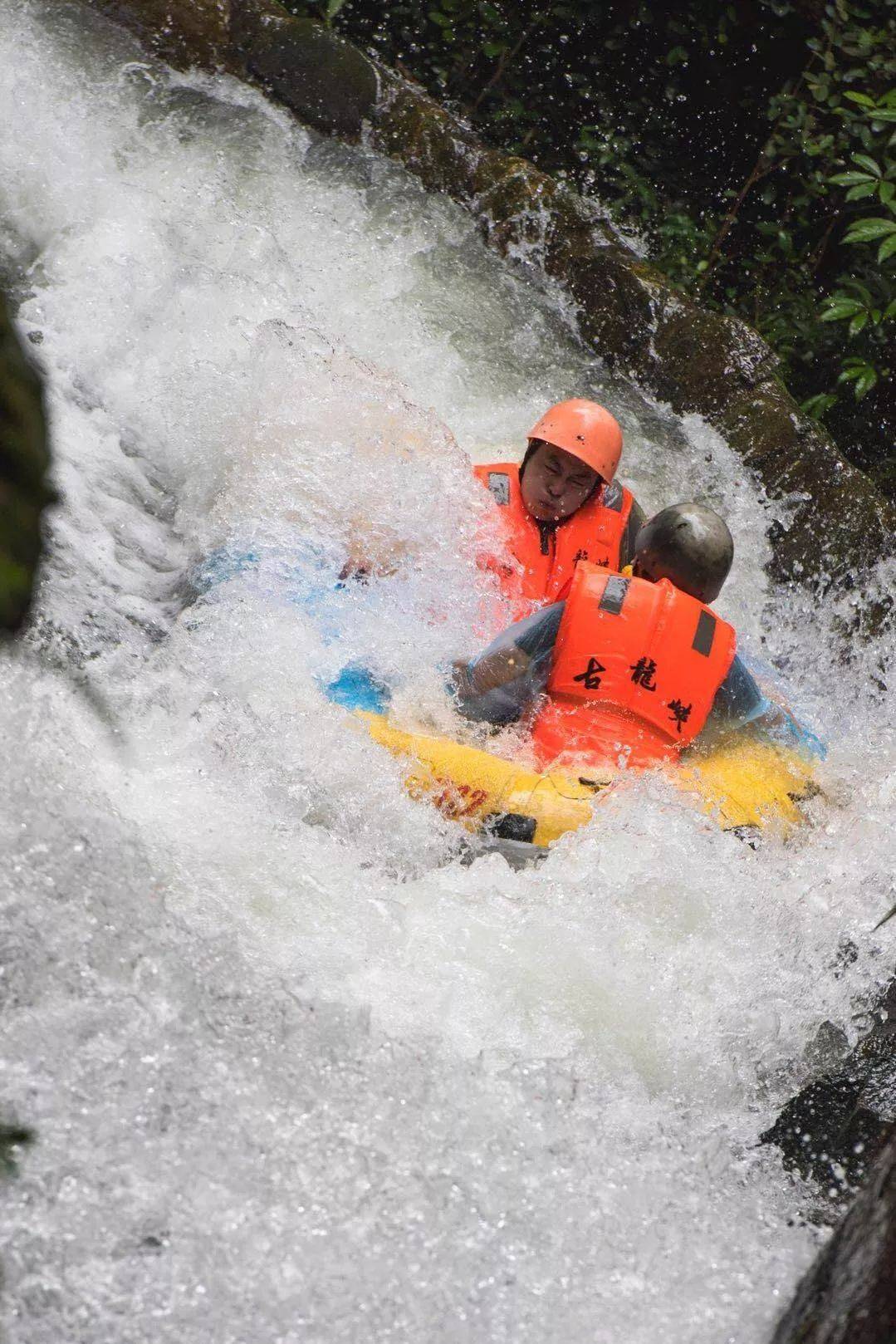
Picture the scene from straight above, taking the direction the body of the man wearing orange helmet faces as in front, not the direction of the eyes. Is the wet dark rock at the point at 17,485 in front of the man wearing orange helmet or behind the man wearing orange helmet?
in front

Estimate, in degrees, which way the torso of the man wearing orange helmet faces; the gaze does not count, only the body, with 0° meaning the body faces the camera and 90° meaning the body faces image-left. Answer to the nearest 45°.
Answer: approximately 0°
